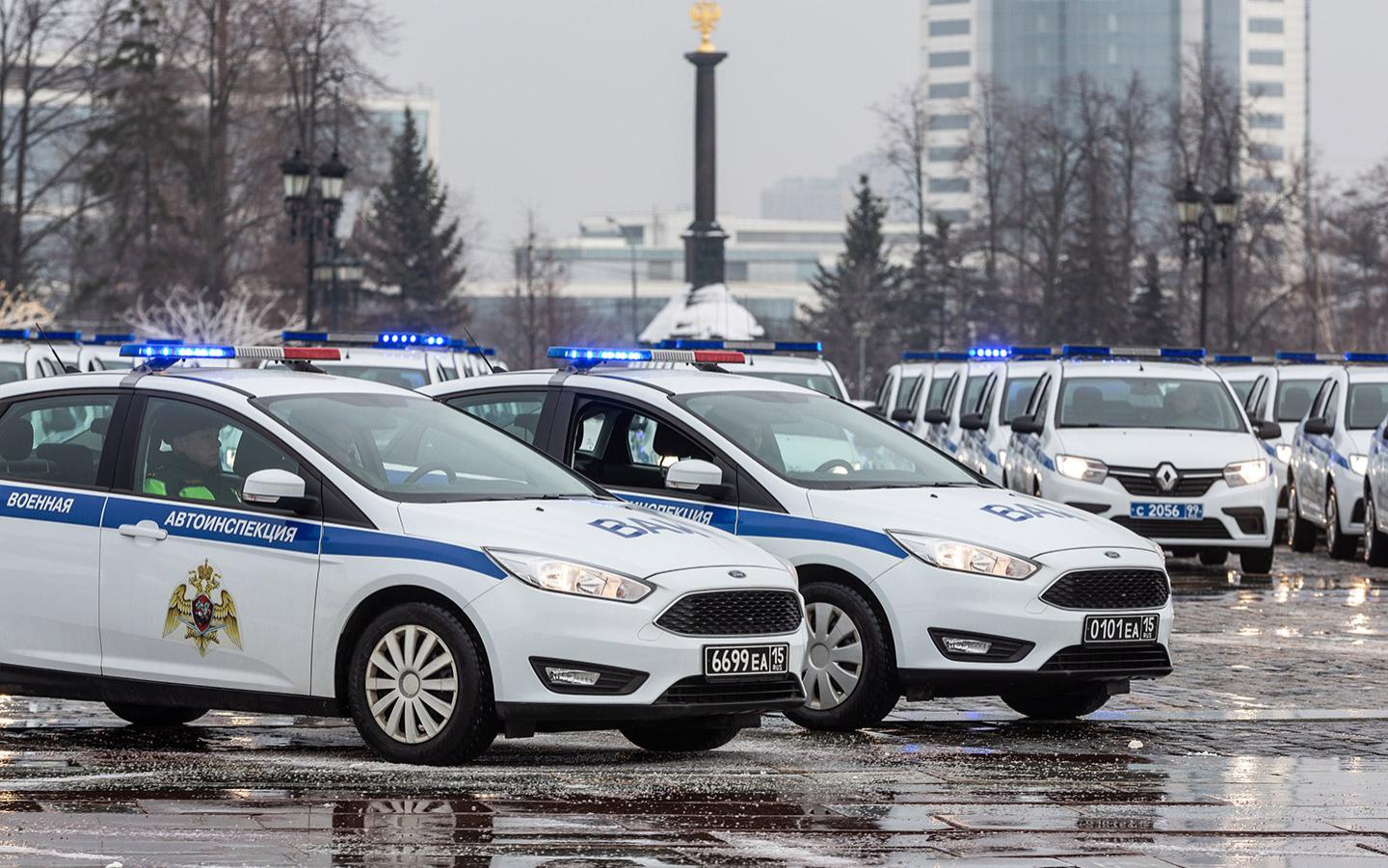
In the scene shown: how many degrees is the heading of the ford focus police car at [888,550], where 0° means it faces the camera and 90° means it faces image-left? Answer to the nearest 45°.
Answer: approximately 315°

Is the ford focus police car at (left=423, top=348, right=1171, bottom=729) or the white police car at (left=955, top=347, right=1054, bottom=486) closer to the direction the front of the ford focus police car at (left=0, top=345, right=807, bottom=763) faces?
the ford focus police car

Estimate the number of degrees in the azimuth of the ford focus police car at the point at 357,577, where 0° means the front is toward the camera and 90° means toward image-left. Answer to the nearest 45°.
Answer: approximately 315°

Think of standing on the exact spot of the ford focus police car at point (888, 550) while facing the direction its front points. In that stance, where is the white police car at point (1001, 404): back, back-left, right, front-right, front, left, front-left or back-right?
back-left

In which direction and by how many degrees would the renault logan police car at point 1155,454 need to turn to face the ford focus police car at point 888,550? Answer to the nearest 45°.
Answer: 0° — it already faces it

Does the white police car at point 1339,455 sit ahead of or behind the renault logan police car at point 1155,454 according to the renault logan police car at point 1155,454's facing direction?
behind

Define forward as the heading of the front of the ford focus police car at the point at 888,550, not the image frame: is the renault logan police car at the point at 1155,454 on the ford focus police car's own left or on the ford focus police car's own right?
on the ford focus police car's own left

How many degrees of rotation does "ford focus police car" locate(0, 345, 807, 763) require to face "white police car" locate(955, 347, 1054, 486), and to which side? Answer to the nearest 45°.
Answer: approximately 90° to its left

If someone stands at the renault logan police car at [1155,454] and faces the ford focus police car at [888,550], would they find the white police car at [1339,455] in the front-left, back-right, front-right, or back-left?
back-left

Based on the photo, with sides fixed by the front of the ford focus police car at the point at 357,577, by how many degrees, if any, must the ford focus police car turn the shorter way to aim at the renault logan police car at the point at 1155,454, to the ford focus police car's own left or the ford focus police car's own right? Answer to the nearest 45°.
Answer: approximately 90° to the ford focus police car's own left
